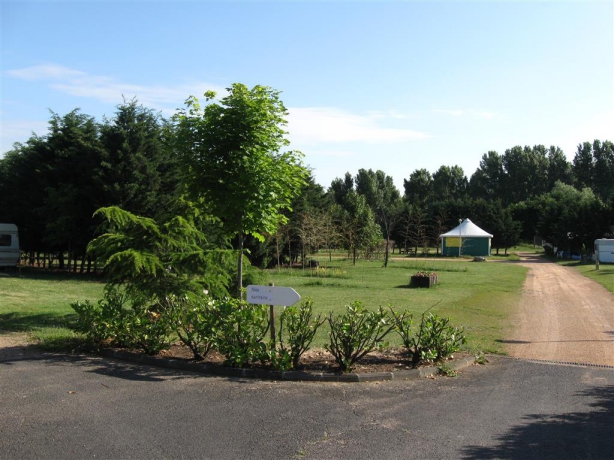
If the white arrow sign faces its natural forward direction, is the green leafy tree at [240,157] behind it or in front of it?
behind

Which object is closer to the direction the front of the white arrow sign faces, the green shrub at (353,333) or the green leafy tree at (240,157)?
the green shrub

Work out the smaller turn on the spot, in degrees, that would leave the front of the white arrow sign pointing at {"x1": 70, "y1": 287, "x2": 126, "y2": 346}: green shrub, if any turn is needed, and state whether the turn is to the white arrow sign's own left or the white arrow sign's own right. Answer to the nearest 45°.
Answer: approximately 135° to the white arrow sign's own right

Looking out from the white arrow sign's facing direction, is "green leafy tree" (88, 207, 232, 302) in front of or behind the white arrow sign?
behind

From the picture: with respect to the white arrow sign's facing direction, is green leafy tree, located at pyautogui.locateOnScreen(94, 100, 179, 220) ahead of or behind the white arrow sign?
behind
